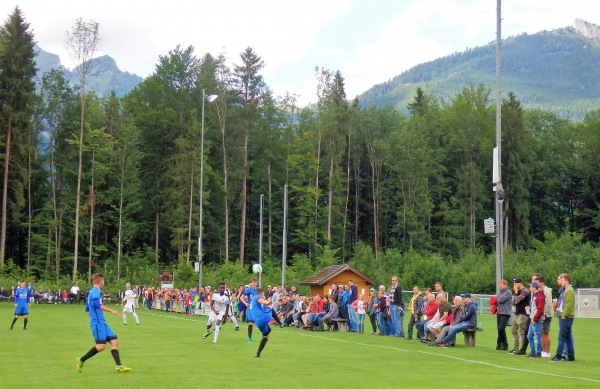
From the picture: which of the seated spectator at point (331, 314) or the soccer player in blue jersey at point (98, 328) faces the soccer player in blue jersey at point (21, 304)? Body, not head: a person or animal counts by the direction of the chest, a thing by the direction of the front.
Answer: the seated spectator

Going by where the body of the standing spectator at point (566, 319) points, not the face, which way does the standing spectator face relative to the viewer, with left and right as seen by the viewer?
facing to the left of the viewer

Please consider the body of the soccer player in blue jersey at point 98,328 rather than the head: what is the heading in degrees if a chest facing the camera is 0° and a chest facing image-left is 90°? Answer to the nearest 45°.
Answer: approximately 270°

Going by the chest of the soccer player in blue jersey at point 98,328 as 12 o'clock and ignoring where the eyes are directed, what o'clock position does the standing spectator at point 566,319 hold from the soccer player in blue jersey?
The standing spectator is roughly at 12 o'clock from the soccer player in blue jersey.

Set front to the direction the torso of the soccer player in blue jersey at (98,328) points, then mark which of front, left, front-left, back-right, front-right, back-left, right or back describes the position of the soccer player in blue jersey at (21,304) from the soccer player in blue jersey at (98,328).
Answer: left

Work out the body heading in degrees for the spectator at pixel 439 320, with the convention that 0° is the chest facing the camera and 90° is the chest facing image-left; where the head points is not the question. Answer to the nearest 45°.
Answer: approximately 90°

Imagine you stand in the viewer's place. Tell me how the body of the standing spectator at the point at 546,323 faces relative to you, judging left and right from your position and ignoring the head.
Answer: facing to the left of the viewer
